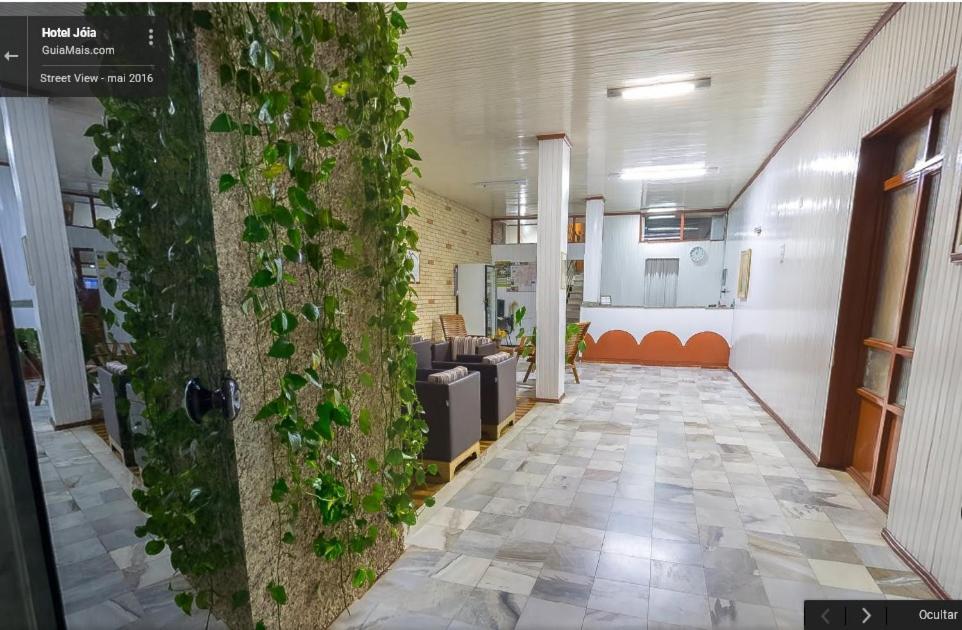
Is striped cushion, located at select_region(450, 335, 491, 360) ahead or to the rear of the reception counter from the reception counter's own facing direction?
ahead

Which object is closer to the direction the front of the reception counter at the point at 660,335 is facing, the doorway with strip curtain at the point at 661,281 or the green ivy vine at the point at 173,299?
the green ivy vine

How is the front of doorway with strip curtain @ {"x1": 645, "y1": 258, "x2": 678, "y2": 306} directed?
toward the camera

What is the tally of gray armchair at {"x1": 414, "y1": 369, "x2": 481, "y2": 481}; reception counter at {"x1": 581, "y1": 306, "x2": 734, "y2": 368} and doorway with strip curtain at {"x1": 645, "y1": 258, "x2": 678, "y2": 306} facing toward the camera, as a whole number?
2

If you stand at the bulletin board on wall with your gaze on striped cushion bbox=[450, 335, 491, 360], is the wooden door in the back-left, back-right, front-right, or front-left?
front-left

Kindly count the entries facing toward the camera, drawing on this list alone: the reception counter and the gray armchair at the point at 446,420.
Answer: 1

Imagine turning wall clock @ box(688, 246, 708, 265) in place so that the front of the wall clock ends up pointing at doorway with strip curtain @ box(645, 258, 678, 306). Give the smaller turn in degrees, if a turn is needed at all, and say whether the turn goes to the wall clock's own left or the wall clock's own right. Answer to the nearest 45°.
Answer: approximately 90° to the wall clock's own right

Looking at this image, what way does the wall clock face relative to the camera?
toward the camera

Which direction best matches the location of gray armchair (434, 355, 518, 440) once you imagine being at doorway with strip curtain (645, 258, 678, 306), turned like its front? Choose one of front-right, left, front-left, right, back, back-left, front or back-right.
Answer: front

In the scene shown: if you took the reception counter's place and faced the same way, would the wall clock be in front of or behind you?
behind

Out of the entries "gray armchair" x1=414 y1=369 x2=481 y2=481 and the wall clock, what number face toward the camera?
1

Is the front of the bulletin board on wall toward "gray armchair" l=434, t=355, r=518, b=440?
yes
